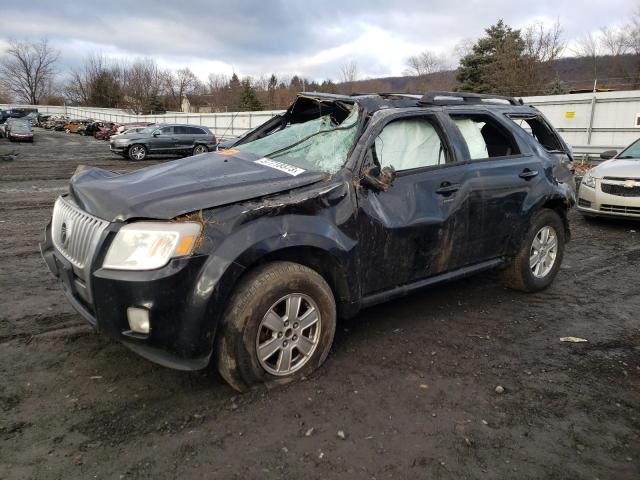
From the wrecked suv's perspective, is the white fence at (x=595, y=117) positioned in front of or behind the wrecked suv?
behind

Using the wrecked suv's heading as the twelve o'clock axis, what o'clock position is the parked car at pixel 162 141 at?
The parked car is roughly at 4 o'clock from the wrecked suv.

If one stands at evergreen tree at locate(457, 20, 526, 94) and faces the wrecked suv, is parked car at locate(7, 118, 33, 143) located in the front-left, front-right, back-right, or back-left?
front-right

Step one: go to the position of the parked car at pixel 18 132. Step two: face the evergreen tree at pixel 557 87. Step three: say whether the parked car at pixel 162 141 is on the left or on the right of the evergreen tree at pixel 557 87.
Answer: right

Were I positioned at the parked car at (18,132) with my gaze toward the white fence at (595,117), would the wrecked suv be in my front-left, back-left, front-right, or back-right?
front-right

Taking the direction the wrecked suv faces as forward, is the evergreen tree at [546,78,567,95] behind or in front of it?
behind

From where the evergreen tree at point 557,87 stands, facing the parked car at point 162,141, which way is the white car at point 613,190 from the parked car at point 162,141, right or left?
left

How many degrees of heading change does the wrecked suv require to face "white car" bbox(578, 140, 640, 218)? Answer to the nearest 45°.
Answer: approximately 180°

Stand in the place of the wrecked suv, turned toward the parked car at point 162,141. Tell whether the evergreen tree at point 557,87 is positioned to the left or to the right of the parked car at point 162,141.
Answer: right

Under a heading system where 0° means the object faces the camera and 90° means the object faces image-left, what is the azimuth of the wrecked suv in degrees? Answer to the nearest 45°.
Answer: approximately 45°

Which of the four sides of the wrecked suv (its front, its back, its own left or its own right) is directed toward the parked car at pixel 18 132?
right

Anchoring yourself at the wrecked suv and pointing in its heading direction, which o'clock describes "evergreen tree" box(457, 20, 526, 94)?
The evergreen tree is roughly at 5 o'clock from the wrecked suv.
